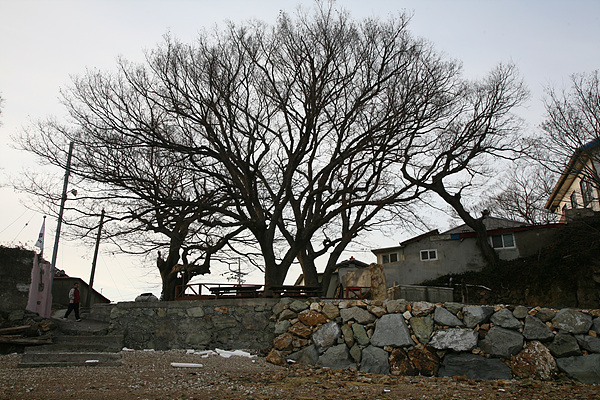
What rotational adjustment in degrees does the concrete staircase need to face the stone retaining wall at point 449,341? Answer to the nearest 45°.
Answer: approximately 45° to its left

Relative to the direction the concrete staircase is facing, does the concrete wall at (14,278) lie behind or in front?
behind

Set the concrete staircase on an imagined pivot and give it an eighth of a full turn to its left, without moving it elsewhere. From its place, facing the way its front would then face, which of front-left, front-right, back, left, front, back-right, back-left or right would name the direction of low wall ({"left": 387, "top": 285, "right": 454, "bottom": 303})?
front-left

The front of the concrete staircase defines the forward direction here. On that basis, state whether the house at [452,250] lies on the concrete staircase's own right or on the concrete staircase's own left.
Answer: on the concrete staircase's own left

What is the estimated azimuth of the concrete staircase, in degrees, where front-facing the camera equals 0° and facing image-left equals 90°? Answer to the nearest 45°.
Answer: approximately 0°

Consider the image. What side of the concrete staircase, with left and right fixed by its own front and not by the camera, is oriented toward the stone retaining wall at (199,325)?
left
